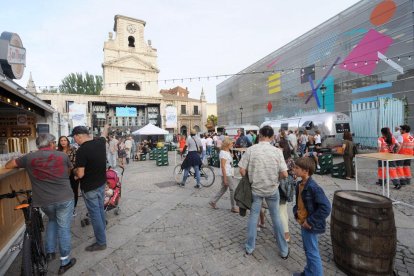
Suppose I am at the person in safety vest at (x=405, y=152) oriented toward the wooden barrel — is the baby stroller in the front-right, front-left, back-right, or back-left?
front-right

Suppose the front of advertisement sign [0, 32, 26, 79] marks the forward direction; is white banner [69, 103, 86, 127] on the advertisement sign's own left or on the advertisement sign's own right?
on the advertisement sign's own left

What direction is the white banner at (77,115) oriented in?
toward the camera

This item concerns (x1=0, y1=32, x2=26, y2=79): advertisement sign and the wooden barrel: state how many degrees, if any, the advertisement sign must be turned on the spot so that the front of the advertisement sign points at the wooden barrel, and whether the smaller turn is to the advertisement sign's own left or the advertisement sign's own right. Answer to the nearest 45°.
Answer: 0° — it already faces it

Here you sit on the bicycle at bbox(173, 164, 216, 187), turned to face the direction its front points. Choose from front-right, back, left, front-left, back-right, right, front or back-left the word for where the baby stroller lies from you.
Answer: front-left

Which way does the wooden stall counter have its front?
to the viewer's right

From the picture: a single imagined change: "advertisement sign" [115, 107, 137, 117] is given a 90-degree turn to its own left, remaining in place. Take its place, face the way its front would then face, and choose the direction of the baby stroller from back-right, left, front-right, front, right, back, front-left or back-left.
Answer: right

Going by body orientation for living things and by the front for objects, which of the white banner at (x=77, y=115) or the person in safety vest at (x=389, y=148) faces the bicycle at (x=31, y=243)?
the white banner

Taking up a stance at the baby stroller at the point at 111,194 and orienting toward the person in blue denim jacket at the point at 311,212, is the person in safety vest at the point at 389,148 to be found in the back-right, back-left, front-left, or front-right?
front-left

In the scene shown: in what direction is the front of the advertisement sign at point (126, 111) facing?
toward the camera

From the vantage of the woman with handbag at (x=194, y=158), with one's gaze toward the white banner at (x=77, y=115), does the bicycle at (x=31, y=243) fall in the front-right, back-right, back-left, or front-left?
back-left

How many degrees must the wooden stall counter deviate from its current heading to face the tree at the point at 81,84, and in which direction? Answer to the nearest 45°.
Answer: approximately 90° to its left

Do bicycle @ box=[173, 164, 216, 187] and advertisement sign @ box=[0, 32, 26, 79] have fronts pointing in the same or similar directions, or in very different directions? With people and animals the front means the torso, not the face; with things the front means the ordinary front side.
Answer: very different directions

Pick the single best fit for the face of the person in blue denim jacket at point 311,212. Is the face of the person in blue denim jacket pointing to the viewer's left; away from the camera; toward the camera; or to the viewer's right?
to the viewer's left

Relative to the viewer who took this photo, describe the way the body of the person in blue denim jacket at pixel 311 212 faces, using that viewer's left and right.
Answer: facing to the left of the viewer

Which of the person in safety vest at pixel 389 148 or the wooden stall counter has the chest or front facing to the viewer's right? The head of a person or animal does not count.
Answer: the wooden stall counter

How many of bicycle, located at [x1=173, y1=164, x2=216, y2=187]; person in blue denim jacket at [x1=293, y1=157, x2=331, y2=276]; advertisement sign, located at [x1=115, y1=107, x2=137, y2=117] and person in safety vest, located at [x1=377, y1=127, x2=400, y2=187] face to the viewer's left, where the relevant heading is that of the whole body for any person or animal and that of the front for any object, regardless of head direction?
2
